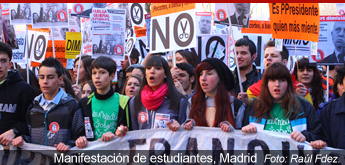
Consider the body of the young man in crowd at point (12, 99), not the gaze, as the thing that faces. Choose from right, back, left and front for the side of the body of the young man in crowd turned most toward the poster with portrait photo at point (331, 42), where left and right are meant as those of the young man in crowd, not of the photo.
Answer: left

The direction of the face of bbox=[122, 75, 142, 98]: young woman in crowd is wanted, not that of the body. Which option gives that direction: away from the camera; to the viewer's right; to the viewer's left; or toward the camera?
toward the camera

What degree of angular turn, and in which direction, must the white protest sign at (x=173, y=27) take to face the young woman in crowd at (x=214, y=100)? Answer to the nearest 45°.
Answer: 0° — it already faces them

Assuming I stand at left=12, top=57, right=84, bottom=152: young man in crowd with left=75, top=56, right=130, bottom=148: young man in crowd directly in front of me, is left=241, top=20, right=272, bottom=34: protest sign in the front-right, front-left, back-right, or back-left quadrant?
front-left

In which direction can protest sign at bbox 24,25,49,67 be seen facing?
toward the camera

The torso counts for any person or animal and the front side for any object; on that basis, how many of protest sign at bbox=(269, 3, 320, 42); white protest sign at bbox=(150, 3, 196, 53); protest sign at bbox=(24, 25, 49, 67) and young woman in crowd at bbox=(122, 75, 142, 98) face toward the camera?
4

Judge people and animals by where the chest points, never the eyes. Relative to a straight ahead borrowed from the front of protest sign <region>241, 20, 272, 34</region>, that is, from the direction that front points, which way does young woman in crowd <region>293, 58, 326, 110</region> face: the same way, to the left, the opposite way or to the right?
the same way

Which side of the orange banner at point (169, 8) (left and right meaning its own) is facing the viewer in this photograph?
front

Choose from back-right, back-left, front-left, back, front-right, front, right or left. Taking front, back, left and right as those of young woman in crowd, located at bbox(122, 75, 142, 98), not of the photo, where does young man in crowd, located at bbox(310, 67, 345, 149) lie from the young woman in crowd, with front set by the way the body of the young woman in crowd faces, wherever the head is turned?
front-left

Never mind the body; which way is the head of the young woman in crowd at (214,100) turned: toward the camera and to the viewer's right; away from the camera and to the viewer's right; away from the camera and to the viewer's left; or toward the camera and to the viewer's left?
toward the camera and to the viewer's left

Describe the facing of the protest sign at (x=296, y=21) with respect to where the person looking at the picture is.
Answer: facing the viewer

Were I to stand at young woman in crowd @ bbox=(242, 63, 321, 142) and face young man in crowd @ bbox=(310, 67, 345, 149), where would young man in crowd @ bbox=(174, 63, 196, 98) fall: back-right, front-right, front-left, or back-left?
back-left

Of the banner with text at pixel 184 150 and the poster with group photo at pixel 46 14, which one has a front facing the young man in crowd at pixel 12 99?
the poster with group photo

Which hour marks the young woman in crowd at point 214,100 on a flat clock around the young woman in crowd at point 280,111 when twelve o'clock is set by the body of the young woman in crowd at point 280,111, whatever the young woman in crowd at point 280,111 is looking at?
the young woman in crowd at point 214,100 is roughly at 3 o'clock from the young woman in crowd at point 280,111.

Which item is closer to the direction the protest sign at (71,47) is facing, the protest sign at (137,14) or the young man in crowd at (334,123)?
the young man in crowd

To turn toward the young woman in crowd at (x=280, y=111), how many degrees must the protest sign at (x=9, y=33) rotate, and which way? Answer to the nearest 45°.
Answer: approximately 45° to its left

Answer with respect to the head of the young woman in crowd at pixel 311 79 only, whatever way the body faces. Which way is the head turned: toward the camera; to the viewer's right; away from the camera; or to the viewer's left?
toward the camera

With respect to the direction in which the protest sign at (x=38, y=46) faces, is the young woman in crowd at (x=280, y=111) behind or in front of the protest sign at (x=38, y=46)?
in front
